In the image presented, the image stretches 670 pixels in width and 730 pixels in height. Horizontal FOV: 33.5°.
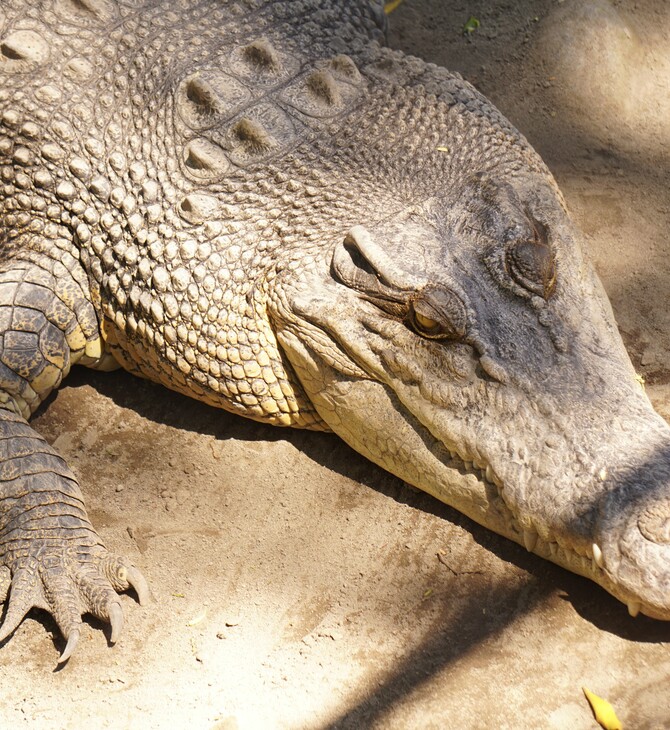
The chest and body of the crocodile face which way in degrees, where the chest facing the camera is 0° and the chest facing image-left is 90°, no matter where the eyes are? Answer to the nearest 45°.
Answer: approximately 315°
